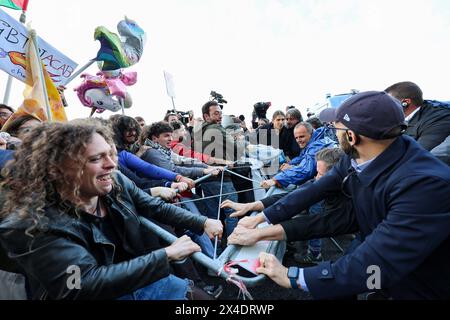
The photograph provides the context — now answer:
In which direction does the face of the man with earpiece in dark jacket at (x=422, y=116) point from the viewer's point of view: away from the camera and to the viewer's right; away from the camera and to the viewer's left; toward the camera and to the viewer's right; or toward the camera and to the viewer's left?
away from the camera and to the viewer's left

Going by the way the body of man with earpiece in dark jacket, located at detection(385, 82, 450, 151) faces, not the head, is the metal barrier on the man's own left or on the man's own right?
on the man's own left

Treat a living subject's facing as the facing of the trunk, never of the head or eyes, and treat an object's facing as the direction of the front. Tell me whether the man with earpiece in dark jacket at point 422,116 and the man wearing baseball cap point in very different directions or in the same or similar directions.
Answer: same or similar directions

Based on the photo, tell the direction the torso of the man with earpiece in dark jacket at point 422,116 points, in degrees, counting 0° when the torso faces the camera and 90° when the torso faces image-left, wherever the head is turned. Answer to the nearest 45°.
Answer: approximately 90°

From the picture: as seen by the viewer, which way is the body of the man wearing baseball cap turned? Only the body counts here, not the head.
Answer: to the viewer's left

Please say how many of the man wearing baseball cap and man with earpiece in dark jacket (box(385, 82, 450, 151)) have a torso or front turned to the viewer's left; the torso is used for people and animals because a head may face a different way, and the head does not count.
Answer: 2

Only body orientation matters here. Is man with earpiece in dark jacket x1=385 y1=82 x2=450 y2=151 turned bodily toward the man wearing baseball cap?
no
